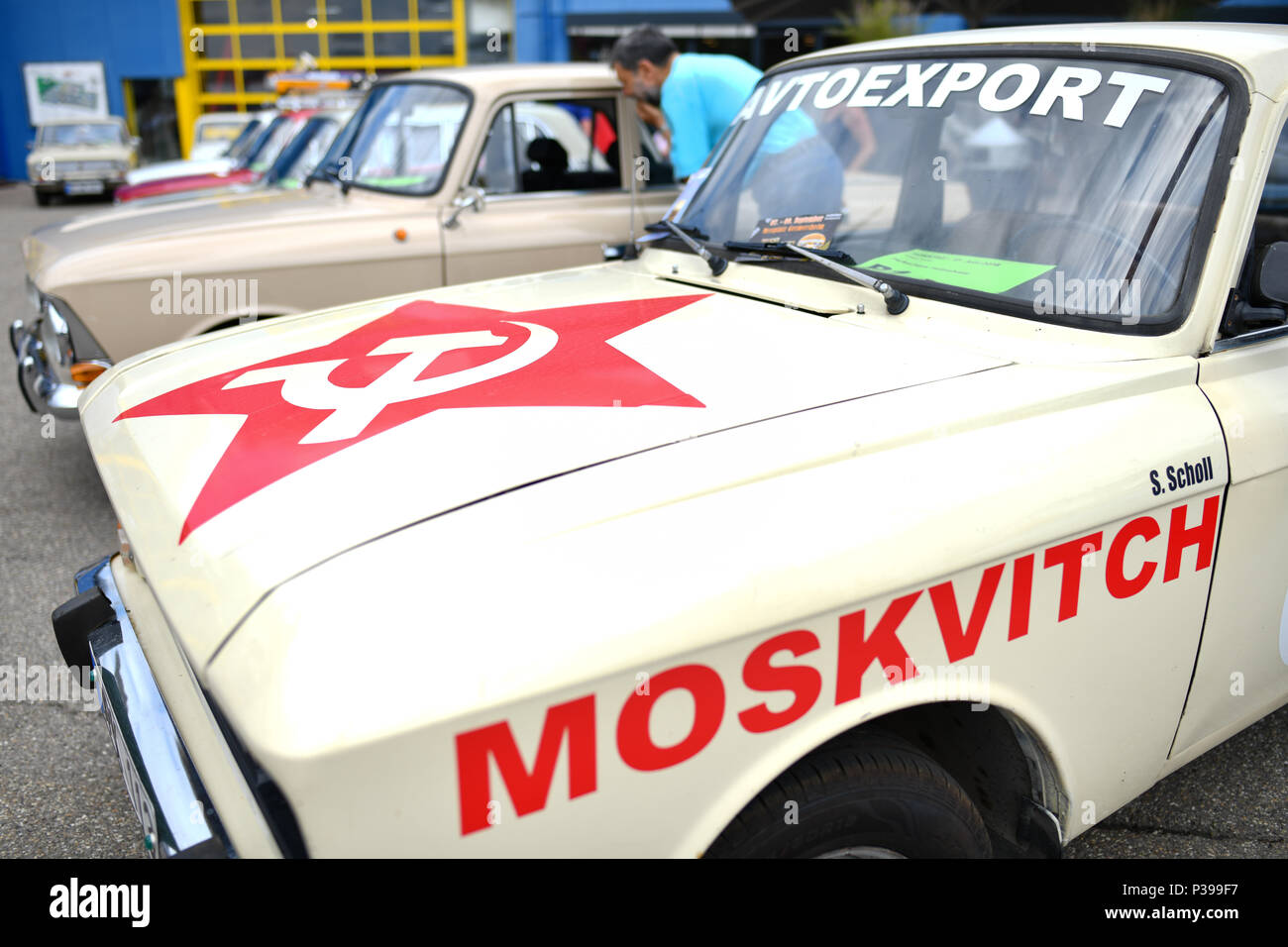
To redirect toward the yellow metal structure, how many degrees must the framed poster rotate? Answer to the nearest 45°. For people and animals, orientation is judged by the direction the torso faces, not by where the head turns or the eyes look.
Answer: approximately 45° to its left

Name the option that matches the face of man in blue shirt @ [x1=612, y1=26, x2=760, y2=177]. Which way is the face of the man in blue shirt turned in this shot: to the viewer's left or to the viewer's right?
to the viewer's left

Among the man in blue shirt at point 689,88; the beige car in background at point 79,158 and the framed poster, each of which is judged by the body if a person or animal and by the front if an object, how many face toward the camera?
2

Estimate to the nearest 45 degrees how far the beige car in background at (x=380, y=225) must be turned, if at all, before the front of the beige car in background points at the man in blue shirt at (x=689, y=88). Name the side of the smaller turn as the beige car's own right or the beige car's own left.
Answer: approximately 135° to the beige car's own left

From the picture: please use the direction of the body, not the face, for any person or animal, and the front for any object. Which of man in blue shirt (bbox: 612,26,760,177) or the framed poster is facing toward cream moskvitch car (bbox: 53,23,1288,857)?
the framed poster

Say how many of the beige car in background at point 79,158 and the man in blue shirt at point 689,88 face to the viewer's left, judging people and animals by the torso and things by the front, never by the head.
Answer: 1

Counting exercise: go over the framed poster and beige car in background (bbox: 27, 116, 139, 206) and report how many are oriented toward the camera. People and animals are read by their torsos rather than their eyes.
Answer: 2

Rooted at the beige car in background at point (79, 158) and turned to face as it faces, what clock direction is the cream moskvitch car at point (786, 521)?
The cream moskvitch car is roughly at 12 o'clock from the beige car in background.

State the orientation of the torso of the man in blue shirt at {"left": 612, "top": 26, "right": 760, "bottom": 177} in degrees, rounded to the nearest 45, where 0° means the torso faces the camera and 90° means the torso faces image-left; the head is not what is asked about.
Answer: approximately 90°

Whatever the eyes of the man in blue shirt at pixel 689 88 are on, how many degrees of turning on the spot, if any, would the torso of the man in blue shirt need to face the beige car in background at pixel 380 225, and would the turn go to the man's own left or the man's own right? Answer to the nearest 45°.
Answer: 0° — they already face it

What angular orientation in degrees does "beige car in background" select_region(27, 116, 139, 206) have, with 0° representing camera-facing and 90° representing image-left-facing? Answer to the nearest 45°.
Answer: approximately 0°

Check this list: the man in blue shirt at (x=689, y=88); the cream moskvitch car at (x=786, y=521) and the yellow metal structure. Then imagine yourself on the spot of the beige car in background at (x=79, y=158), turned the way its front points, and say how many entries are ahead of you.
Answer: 2
